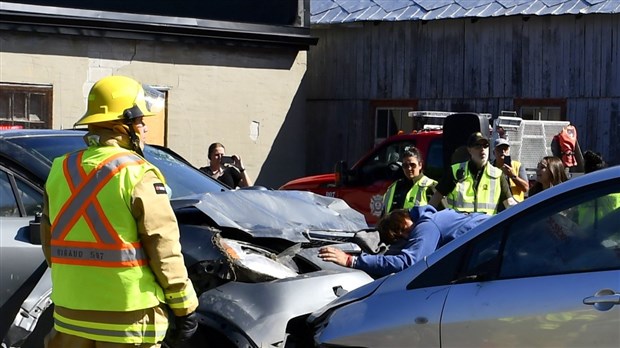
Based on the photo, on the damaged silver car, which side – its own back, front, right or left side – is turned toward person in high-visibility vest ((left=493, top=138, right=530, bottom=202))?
left

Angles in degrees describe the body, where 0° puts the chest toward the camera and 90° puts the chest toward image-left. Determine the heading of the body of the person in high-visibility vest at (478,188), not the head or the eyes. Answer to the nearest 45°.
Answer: approximately 0°

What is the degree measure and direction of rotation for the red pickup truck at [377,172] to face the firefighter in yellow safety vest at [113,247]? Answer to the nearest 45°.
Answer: approximately 90° to its left

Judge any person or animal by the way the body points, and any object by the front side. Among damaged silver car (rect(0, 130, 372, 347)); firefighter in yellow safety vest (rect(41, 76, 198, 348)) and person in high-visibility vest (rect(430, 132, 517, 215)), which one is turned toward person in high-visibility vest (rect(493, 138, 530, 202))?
the firefighter in yellow safety vest

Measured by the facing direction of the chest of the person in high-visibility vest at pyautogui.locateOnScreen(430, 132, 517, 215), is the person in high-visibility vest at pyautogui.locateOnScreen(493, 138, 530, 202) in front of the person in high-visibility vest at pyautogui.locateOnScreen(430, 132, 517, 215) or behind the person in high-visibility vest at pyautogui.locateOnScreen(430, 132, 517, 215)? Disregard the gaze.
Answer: behind

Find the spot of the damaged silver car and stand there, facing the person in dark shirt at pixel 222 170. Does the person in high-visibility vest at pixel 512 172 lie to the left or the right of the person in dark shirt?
right

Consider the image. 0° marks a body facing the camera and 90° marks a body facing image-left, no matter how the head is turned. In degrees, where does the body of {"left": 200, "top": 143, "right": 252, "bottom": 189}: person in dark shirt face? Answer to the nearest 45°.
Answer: approximately 315°

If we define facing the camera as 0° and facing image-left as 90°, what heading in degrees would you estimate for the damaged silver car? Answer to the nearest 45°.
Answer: approximately 315°

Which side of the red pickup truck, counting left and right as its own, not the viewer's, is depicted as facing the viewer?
left

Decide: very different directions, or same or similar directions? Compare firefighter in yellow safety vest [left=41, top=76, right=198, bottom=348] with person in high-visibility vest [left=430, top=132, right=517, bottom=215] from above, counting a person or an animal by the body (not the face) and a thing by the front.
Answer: very different directions
